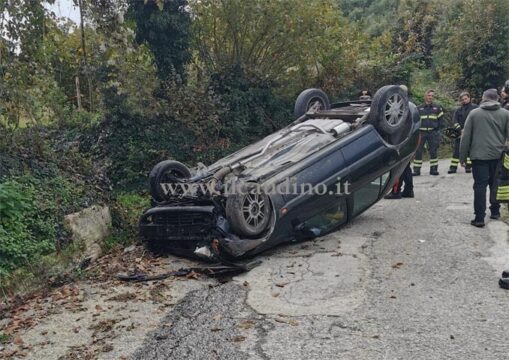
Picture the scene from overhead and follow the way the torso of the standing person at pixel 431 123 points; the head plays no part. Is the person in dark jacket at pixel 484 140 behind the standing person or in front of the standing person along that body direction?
in front

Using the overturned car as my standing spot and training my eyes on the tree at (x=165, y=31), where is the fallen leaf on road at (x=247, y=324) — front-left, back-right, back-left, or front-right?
back-left

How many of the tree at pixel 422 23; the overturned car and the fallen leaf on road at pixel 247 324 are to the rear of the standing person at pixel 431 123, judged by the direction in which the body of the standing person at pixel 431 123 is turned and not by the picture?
1

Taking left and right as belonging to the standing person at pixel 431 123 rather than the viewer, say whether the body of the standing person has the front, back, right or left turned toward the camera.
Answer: front

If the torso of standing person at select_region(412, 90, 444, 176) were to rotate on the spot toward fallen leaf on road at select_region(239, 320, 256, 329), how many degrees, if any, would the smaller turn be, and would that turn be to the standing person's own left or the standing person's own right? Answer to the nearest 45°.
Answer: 0° — they already face it

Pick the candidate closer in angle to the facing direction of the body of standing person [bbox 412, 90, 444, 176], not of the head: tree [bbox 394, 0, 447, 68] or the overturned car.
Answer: the overturned car

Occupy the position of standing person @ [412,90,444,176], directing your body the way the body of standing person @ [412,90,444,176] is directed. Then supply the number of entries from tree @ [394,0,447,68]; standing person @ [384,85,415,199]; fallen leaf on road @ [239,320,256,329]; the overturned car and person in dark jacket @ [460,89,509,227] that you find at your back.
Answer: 1

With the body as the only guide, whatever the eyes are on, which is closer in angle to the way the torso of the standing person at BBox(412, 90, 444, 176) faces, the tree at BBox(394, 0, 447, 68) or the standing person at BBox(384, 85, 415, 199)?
the standing person

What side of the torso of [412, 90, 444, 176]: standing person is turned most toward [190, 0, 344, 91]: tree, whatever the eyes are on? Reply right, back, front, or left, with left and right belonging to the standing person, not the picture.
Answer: right

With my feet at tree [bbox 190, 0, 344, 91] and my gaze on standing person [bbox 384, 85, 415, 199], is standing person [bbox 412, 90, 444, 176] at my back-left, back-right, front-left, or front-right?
front-left

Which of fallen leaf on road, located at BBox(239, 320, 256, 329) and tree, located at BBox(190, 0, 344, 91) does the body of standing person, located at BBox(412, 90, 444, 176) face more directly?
the fallen leaf on road

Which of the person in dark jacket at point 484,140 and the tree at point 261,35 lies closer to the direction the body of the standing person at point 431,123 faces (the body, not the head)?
the person in dark jacket

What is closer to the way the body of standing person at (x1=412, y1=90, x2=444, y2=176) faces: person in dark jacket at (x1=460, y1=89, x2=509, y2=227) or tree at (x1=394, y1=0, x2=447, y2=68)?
the person in dark jacket

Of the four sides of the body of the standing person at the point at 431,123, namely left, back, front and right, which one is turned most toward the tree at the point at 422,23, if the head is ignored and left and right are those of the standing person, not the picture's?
back

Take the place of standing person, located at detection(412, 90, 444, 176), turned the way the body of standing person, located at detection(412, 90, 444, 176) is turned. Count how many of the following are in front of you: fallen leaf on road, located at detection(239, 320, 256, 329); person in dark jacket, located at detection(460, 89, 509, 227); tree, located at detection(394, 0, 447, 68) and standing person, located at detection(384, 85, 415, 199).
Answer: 3
